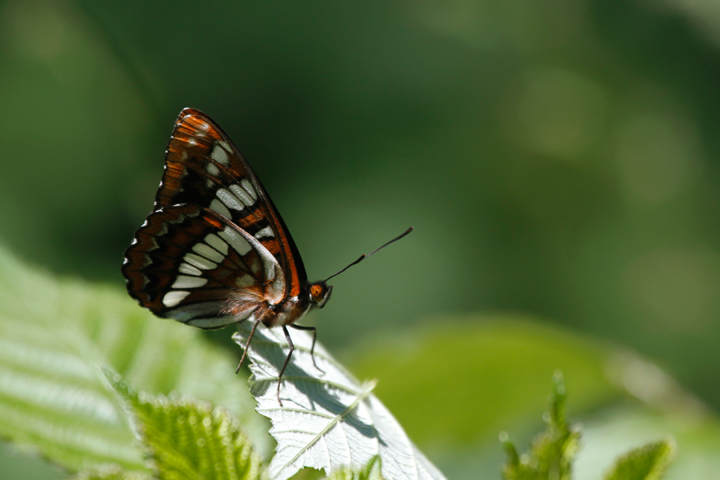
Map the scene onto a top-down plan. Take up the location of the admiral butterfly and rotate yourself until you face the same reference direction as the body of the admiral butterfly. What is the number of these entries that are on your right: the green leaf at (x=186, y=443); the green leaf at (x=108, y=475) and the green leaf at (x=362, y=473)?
3

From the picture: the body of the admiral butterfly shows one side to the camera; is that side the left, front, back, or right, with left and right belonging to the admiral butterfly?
right

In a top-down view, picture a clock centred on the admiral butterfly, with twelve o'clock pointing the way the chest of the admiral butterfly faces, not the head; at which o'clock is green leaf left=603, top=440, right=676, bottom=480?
The green leaf is roughly at 2 o'clock from the admiral butterfly.

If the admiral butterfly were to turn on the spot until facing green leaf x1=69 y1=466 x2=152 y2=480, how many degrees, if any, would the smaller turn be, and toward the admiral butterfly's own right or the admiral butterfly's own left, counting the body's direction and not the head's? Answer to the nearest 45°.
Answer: approximately 90° to the admiral butterfly's own right

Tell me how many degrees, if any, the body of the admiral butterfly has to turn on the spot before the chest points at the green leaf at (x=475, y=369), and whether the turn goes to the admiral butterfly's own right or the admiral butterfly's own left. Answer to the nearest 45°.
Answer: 0° — it already faces it

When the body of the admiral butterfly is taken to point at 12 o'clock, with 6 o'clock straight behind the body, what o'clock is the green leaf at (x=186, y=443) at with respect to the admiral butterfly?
The green leaf is roughly at 3 o'clock from the admiral butterfly.

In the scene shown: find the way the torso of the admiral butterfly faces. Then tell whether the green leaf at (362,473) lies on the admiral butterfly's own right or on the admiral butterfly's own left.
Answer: on the admiral butterfly's own right
